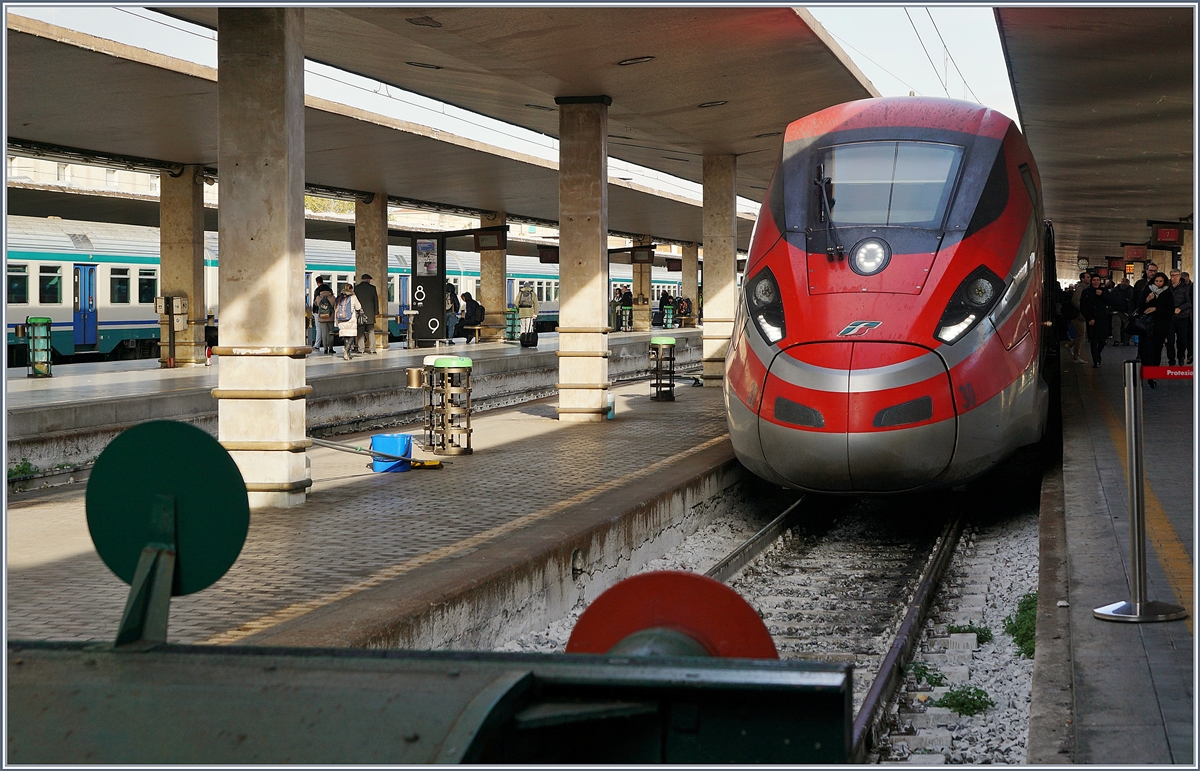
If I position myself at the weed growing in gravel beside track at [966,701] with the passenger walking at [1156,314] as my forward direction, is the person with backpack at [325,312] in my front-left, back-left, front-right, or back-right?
front-left

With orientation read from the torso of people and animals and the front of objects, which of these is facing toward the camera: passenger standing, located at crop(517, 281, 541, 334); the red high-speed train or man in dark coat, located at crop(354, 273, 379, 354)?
the red high-speed train

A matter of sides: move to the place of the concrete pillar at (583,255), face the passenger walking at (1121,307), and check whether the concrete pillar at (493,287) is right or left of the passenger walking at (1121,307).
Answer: left

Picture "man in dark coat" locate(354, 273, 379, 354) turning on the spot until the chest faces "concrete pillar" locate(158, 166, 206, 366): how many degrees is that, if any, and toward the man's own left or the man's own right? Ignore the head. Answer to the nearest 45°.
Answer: approximately 135° to the man's own left

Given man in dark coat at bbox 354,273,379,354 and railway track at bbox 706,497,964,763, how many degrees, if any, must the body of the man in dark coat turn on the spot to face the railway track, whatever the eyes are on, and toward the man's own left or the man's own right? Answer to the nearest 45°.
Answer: approximately 180°

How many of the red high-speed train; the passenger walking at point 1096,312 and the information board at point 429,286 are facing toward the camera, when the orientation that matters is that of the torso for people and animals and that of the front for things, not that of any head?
3

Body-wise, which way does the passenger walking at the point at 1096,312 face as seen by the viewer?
toward the camera

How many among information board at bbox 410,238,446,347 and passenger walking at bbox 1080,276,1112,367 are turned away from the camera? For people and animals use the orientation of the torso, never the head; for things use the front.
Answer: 0

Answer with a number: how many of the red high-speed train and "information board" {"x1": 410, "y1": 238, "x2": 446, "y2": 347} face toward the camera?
2

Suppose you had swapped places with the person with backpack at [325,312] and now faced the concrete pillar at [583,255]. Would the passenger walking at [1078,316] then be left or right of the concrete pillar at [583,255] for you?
left

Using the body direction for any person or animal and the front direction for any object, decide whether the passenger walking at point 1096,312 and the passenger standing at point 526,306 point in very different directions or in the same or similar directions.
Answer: very different directions

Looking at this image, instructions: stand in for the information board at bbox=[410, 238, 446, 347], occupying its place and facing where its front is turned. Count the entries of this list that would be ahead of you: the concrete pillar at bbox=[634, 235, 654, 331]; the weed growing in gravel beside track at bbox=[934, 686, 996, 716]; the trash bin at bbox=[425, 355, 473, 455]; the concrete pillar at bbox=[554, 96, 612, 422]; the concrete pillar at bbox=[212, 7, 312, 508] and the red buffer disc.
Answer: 5

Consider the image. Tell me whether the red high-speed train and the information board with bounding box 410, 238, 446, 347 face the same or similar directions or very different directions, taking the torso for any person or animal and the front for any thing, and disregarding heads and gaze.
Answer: same or similar directions

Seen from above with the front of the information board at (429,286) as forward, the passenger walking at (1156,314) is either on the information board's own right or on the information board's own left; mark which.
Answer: on the information board's own left

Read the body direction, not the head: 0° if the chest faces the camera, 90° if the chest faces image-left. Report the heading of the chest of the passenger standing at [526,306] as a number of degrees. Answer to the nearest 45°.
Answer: approximately 180°

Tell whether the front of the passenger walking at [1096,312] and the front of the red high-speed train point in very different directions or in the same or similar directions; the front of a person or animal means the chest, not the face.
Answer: same or similar directions

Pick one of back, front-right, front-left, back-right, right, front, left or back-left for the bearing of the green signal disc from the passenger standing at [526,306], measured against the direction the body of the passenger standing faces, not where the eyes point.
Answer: back

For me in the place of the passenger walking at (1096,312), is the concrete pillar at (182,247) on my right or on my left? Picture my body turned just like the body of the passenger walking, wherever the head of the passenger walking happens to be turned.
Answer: on my right
